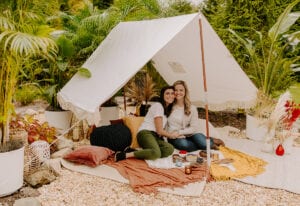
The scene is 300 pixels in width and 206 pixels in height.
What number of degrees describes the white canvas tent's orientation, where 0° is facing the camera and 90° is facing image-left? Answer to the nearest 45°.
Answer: approximately 315°

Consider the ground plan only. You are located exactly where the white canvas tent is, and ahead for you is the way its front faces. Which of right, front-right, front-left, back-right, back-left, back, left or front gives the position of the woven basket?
right

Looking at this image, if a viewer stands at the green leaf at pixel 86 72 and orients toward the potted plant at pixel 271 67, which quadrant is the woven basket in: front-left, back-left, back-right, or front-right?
back-right

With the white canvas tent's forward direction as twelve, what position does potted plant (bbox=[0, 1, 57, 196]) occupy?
The potted plant is roughly at 3 o'clock from the white canvas tent.
